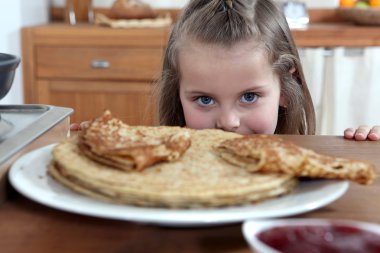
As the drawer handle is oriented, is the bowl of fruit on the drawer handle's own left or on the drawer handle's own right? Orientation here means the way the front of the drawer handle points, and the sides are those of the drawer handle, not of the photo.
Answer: on the drawer handle's own left

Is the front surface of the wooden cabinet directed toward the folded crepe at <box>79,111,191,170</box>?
yes

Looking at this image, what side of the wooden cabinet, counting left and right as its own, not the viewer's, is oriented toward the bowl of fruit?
left

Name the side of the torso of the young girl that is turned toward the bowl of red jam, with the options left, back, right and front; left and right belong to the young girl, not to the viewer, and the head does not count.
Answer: front

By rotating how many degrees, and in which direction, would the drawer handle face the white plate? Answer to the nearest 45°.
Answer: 0° — it already faces it

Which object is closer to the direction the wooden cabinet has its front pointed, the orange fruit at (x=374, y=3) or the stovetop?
the stovetop

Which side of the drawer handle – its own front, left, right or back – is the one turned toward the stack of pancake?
front

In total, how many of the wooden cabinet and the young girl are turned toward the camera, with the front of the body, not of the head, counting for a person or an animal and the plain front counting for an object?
2

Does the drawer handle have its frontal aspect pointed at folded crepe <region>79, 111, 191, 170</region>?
yes

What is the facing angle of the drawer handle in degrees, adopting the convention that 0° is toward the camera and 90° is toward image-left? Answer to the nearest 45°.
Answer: approximately 0°
